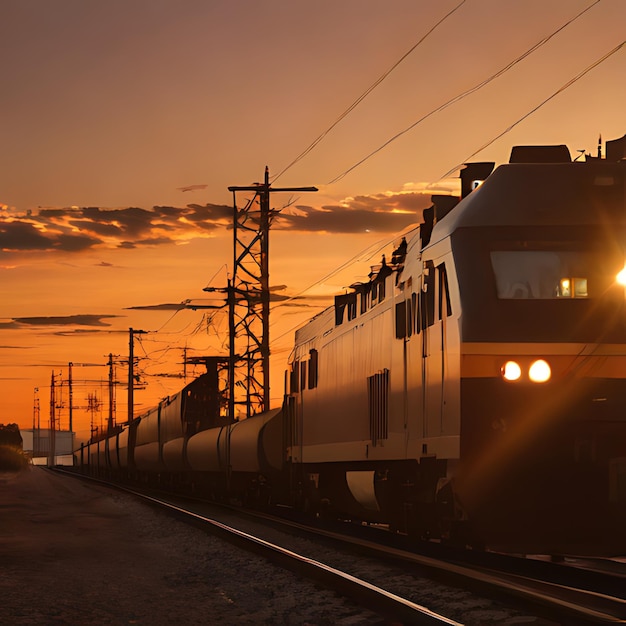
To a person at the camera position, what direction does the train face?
facing the viewer and to the right of the viewer
